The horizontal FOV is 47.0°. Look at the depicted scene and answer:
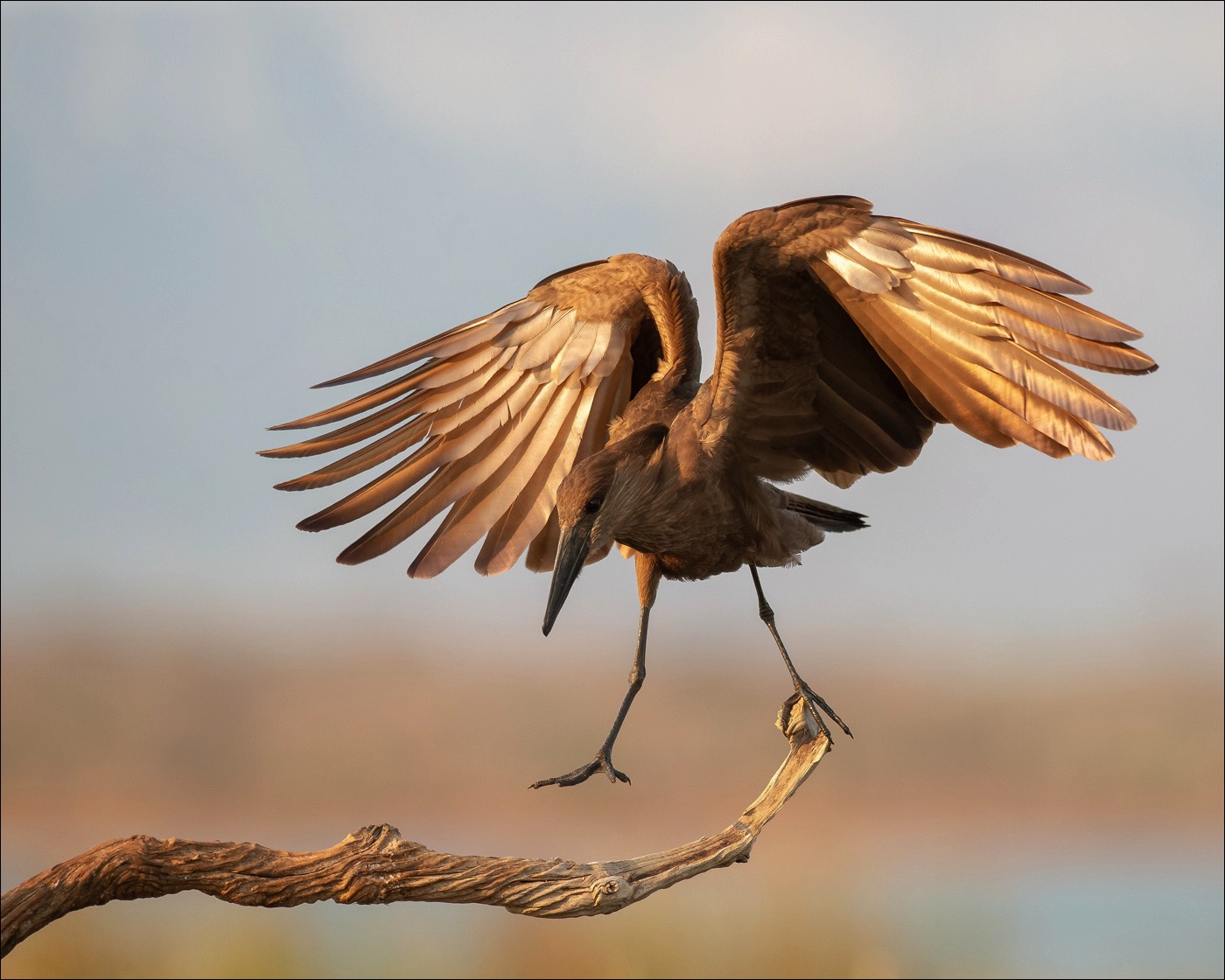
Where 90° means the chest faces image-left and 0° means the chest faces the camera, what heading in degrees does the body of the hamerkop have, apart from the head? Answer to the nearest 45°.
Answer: approximately 45°
